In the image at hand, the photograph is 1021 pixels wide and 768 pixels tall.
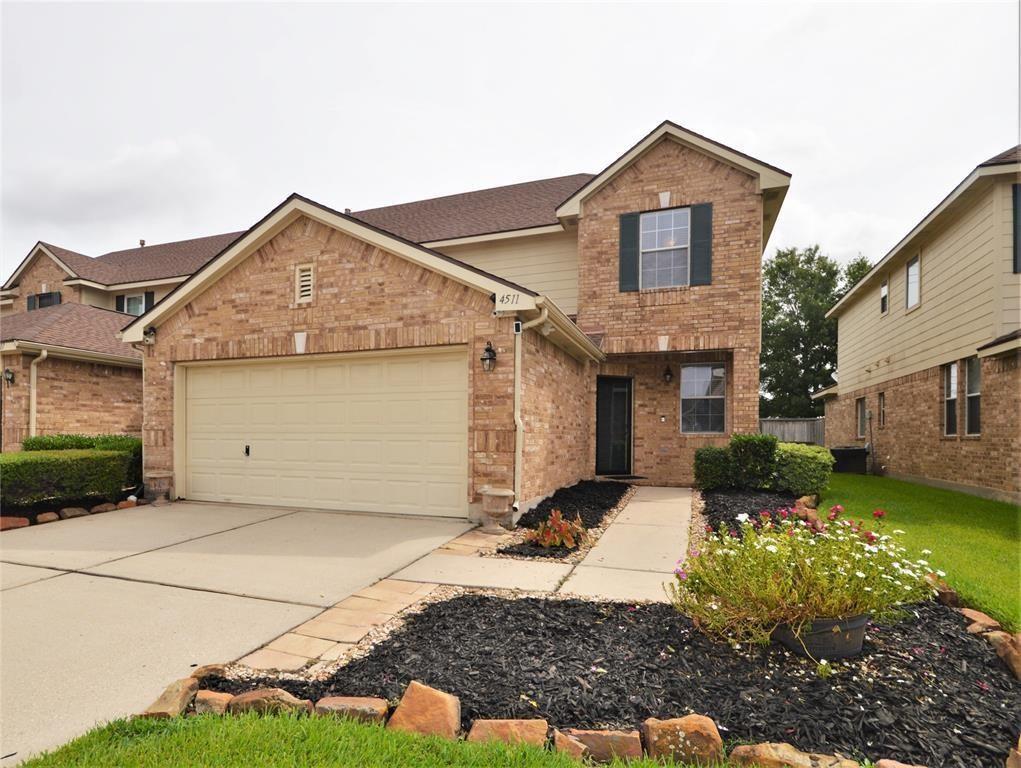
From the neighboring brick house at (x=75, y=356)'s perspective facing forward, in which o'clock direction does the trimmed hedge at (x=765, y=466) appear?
The trimmed hedge is roughly at 9 o'clock from the neighboring brick house.

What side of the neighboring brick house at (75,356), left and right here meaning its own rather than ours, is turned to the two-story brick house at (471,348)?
left

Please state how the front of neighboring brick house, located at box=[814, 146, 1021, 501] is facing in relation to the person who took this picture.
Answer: facing the viewer and to the right of the viewer

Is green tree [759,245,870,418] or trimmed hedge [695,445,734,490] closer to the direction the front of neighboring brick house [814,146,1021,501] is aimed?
the trimmed hedge

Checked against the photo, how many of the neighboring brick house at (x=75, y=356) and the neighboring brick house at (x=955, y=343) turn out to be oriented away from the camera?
0

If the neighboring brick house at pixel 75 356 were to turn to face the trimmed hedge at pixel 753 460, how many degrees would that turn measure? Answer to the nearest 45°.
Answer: approximately 90° to its left

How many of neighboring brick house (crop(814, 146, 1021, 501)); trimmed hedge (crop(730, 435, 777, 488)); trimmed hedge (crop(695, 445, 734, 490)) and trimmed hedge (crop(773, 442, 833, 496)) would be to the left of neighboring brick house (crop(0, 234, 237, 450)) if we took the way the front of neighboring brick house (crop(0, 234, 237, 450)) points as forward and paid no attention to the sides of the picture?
4

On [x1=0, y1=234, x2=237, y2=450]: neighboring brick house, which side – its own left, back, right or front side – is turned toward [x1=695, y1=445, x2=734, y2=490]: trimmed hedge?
left

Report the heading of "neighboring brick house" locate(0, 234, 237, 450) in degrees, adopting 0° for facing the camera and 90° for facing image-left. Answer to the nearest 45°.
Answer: approximately 45°

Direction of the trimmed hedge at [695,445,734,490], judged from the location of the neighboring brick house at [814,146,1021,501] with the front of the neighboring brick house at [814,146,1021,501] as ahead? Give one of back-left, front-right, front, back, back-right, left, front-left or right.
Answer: right

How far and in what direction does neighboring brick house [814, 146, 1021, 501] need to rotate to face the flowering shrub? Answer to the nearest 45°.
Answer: approximately 45° to its right
